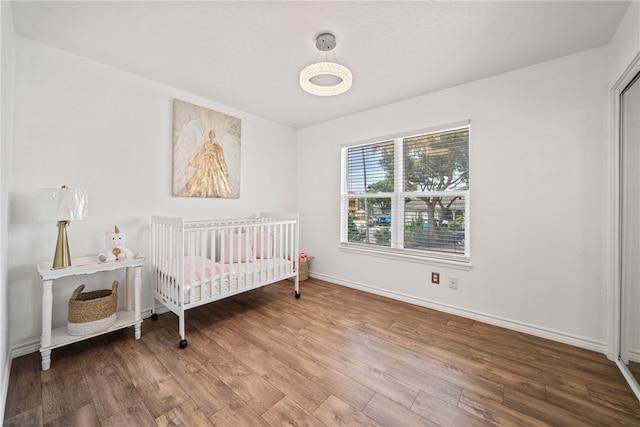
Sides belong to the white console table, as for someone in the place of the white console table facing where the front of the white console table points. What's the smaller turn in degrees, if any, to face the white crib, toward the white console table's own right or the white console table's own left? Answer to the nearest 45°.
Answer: approximately 45° to the white console table's own left

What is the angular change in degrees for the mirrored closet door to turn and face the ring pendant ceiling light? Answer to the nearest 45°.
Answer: approximately 45° to its left

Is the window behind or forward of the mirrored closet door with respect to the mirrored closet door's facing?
forward

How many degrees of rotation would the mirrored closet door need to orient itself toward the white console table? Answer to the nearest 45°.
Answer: approximately 45° to its left

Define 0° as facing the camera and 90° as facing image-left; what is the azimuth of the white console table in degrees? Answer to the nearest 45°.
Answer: approximately 315°

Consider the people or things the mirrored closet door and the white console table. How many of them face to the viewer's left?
1

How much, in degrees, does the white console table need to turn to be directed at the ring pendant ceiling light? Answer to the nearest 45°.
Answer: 0° — it already faces it

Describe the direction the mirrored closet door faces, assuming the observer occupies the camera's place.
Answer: facing to the left of the viewer

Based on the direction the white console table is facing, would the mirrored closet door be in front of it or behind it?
in front

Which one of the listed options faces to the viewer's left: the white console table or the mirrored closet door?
the mirrored closet door
